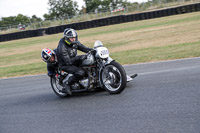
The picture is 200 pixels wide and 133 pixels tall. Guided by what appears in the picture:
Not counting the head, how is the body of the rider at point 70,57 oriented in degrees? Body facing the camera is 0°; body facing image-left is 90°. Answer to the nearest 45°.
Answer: approximately 315°

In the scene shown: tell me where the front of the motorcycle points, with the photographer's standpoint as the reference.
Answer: facing the viewer and to the right of the viewer
